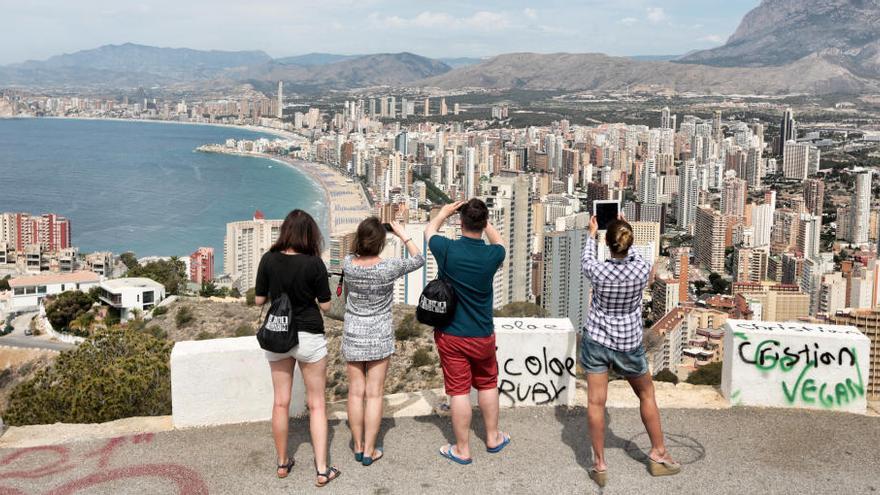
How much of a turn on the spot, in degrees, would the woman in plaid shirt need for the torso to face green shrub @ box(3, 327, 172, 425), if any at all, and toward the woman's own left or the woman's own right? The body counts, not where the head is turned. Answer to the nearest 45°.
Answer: approximately 45° to the woman's own left

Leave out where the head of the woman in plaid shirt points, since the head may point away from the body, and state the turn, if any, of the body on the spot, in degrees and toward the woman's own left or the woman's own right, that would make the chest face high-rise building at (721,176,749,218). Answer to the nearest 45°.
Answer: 0° — they already face it

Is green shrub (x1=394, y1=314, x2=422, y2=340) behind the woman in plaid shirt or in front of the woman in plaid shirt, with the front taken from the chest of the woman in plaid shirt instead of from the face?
in front

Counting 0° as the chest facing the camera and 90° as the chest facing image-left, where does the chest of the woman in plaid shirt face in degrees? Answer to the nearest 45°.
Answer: approximately 180°

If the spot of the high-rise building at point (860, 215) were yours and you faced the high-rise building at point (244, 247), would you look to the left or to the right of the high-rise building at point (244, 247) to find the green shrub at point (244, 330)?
left

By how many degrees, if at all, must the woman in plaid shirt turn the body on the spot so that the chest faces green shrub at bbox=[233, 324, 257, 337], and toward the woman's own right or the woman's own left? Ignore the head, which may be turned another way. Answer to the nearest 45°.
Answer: approximately 45° to the woman's own left

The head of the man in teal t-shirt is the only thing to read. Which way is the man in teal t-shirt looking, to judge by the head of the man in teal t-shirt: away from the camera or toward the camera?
away from the camera

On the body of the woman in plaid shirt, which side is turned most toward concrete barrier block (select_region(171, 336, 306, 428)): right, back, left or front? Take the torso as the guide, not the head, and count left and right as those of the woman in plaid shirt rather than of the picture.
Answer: left

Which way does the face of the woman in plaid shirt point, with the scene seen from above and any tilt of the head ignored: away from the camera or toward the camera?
away from the camera

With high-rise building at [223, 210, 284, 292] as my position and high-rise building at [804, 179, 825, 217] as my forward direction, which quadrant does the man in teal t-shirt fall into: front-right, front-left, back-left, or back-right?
back-right

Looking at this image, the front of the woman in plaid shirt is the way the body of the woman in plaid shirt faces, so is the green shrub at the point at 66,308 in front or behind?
in front

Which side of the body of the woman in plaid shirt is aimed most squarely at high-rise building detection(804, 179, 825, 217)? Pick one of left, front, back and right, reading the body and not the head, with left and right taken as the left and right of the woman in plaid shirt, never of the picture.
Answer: front

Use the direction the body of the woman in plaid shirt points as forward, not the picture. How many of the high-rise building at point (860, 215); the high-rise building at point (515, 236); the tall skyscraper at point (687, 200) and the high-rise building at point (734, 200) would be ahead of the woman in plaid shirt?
4
